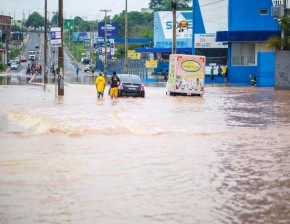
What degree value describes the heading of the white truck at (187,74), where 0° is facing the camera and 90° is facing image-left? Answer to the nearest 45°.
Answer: approximately 180°

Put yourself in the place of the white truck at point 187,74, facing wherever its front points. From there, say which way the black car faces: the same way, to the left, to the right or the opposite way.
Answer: the same way

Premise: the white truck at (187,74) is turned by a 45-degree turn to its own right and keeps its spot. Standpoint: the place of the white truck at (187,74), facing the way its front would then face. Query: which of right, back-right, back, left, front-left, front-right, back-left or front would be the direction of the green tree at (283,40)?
front

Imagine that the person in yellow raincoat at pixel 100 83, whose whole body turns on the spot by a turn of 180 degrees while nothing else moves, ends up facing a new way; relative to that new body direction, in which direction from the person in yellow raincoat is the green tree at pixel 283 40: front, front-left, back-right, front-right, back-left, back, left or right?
back-left

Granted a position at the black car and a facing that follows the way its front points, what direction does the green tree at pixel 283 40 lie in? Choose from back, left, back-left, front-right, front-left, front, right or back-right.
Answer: front-right

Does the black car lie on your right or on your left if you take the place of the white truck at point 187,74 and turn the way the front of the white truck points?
on your left

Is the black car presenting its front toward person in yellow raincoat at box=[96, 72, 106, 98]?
no

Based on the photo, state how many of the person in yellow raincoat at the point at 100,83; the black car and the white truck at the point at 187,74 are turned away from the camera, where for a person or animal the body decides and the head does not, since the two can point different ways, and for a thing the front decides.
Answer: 3

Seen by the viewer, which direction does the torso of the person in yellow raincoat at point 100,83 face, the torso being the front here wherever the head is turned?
away from the camera

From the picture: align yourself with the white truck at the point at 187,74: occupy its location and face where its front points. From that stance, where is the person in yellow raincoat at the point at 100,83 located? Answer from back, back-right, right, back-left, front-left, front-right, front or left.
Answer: back-left

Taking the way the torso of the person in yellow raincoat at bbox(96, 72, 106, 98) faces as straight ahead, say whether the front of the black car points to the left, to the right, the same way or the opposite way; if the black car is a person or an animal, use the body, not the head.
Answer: the same way

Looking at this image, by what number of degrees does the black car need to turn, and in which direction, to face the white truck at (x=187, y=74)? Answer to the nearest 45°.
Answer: approximately 45° to its right

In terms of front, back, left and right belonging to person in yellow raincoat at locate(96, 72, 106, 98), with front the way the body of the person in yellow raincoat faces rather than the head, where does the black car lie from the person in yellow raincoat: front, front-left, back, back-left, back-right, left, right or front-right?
front-right

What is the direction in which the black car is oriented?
away from the camera
